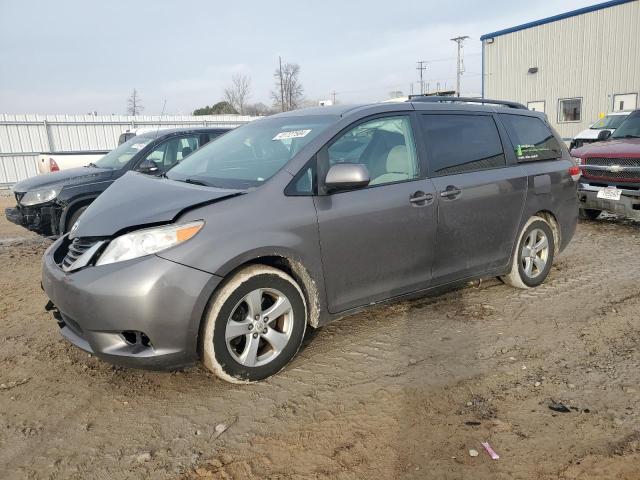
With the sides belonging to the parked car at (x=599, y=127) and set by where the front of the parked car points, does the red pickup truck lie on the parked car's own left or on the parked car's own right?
on the parked car's own left

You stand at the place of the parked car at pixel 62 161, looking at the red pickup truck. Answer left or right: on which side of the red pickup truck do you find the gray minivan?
right

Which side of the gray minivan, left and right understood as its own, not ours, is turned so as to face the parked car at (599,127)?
back

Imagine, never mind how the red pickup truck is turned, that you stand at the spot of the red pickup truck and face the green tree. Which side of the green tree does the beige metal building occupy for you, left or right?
right

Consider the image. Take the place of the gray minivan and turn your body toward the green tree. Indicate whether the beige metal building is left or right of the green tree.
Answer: right

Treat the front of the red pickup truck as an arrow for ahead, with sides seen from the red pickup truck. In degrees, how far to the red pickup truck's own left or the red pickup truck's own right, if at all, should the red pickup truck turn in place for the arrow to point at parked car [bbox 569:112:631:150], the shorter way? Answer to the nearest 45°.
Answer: approximately 135° to the red pickup truck's own right

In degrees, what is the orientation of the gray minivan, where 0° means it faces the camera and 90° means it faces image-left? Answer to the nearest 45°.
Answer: approximately 45°

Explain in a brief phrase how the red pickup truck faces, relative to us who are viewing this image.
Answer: facing the viewer and to the left of the viewer

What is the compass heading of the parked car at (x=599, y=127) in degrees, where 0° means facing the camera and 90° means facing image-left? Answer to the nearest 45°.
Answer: approximately 45°

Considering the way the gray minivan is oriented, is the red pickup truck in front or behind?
behind
